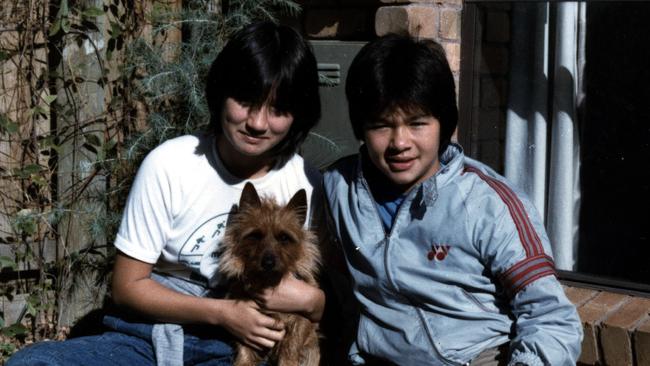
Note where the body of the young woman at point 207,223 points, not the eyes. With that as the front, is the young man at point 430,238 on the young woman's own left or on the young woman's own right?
on the young woman's own left

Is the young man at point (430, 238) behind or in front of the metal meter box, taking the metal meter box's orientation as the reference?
in front

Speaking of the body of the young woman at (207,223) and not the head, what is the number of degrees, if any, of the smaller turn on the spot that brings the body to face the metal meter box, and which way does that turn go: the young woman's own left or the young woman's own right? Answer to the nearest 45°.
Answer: approximately 135° to the young woman's own left

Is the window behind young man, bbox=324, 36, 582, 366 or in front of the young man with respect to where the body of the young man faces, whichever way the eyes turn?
behind

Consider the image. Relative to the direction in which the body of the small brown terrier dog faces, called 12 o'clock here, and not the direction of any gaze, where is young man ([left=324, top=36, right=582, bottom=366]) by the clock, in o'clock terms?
The young man is roughly at 10 o'clock from the small brown terrier dog.

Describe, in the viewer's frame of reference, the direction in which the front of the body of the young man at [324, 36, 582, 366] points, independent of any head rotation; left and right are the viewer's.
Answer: facing the viewer and to the left of the viewer

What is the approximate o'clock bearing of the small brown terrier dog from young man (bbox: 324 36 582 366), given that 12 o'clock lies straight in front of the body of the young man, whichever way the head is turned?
The small brown terrier dog is roughly at 2 o'clock from the young man.

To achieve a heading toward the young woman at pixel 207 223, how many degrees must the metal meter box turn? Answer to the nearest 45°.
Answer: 0° — it already faces them

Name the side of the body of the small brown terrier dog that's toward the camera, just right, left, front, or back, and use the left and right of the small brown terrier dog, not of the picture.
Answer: front

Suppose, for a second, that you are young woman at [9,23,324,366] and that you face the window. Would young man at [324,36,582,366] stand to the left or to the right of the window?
right

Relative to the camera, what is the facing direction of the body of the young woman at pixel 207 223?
toward the camera

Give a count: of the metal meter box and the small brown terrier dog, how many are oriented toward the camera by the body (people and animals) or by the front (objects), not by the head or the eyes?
2

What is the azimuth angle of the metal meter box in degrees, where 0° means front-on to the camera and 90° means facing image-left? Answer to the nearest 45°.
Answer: approximately 0°
